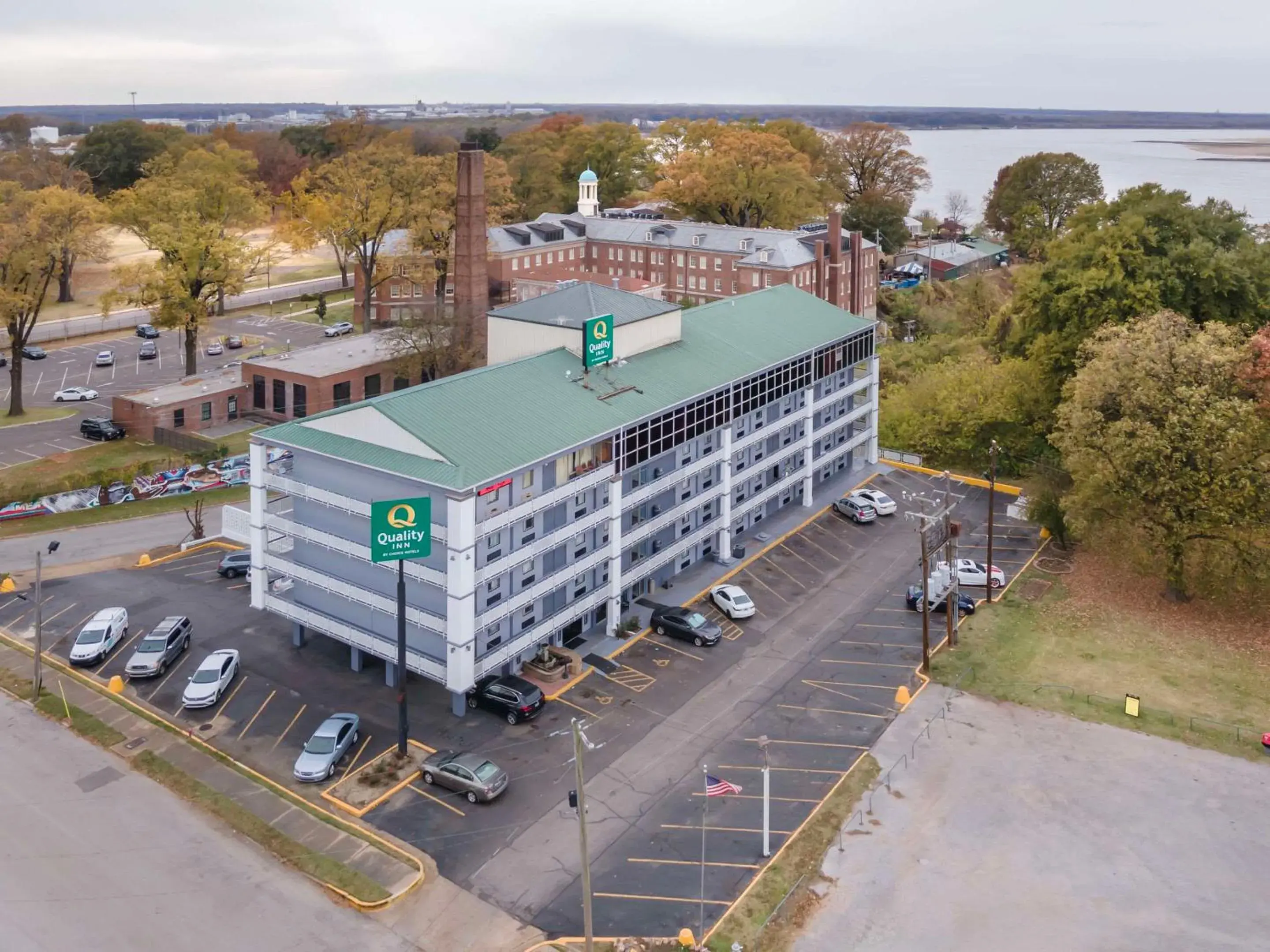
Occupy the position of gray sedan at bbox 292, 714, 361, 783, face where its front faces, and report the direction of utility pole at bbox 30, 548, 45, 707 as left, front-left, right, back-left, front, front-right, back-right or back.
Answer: right

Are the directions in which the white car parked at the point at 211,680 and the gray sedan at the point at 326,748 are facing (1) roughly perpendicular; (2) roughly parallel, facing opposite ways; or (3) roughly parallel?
roughly parallel

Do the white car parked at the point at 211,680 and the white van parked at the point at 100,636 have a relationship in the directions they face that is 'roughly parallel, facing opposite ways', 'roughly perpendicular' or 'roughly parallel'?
roughly parallel

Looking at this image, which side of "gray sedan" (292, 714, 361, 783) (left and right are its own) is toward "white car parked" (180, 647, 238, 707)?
right

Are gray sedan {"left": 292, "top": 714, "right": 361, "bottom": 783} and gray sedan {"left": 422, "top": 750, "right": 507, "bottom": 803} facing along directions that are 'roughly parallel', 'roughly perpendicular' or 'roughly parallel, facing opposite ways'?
roughly perpendicular

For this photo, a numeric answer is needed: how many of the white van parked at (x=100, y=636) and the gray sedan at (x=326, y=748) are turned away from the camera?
0

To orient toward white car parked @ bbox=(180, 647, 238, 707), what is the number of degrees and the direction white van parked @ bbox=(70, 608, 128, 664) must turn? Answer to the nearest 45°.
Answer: approximately 90° to its left

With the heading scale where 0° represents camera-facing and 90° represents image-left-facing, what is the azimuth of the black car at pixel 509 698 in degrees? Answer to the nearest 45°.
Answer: approximately 135°

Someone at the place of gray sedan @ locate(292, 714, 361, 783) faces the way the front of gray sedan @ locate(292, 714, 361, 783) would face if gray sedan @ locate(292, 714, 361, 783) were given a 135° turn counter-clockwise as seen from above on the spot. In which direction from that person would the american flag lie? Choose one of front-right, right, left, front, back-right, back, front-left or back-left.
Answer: front-right

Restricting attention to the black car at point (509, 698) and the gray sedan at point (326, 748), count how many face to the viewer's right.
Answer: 0

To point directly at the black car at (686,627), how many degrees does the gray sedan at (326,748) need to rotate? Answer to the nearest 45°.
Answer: approximately 180°

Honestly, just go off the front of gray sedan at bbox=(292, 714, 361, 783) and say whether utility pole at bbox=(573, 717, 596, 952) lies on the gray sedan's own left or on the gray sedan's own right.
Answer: on the gray sedan's own left

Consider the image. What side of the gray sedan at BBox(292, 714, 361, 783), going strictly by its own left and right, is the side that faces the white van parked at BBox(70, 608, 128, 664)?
right

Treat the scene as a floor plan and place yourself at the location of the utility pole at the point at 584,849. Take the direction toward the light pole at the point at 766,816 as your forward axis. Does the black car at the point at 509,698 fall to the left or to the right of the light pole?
left

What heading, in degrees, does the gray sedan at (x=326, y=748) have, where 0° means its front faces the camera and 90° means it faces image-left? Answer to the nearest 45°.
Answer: approximately 45°
